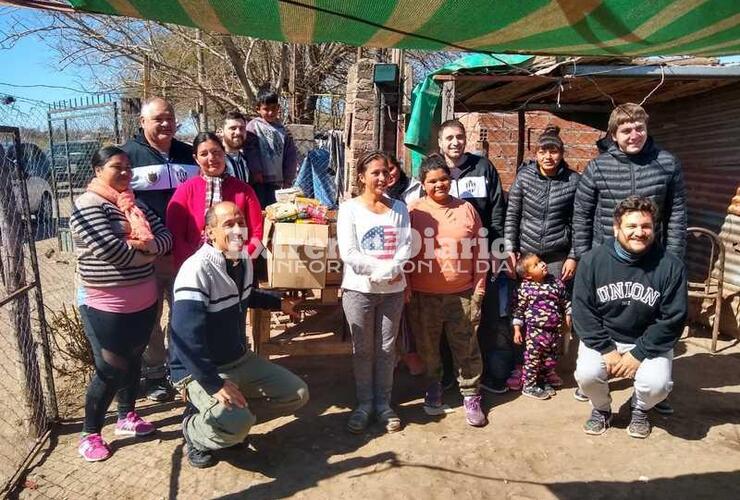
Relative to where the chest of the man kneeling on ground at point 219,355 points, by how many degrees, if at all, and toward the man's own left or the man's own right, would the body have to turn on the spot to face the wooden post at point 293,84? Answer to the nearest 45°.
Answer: approximately 135° to the man's own left

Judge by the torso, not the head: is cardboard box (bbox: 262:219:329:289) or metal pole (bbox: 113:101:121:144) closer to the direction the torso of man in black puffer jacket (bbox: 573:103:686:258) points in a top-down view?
the cardboard box

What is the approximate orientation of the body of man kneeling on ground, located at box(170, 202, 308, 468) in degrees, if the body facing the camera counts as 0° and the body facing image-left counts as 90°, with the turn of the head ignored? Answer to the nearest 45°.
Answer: approximately 315°

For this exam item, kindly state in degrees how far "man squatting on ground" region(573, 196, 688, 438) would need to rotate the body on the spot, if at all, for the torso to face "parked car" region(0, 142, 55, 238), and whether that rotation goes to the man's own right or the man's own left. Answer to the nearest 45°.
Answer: approximately 90° to the man's own right

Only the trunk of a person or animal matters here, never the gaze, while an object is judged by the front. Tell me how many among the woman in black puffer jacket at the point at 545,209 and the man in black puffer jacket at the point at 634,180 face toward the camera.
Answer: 2

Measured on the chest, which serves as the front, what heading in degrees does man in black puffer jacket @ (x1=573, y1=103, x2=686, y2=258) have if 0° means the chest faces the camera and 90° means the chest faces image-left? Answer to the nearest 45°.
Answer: approximately 0°

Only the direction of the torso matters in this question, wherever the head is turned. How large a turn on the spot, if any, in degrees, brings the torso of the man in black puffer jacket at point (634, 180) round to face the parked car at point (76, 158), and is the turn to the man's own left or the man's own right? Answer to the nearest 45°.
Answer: approximately 90° to the man's own right

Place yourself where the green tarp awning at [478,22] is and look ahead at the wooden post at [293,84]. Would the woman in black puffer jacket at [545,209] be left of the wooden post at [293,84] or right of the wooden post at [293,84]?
right

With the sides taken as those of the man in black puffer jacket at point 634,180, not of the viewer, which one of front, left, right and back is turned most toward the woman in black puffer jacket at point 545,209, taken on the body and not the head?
right
